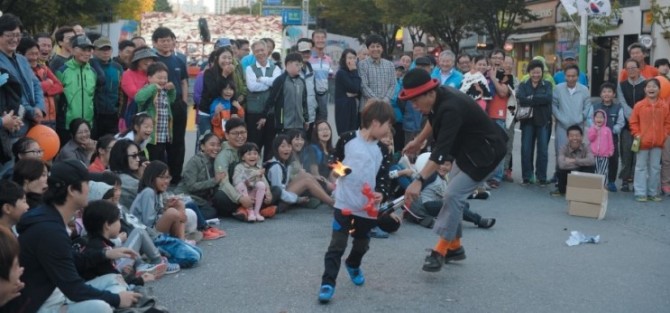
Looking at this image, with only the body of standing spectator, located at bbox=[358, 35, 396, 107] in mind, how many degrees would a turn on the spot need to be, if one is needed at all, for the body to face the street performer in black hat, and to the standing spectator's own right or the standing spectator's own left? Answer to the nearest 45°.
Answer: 0° — they already face them

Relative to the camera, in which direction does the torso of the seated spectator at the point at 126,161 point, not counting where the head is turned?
to the viewer's right

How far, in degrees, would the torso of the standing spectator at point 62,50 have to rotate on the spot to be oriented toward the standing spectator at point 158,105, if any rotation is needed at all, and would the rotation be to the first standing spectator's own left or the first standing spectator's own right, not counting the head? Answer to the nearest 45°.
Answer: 0° — they already face them

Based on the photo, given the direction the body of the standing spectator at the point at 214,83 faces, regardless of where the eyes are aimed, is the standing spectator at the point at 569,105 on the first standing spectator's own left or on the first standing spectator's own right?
on the first standing spectator's own left

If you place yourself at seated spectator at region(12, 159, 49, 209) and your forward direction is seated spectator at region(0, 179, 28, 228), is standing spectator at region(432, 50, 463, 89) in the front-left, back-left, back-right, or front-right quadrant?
back-left

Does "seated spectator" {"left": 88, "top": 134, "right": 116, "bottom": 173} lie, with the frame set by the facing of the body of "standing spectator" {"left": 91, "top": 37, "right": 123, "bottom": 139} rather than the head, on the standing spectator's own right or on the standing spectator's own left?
on the standing spectator's own right

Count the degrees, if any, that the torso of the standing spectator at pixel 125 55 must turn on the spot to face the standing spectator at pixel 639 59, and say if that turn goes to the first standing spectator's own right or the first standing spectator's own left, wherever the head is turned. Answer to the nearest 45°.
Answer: approximately 45° to the first standing spectator's own left

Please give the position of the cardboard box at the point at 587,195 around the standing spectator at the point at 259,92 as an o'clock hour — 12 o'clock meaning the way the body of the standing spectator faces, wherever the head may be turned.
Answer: The cardboard box is roughly at 10 o'clock from the standing spectator.

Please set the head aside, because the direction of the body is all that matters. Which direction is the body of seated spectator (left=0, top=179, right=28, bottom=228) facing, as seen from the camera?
to the viewer's right

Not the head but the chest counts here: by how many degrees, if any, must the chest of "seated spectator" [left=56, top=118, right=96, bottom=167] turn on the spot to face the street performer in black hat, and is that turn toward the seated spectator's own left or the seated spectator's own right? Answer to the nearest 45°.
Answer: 0° — they already face them
